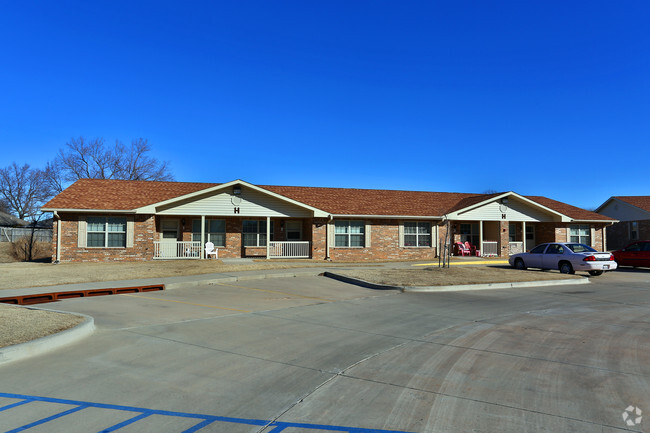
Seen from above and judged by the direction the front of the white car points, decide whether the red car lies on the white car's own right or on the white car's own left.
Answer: on the white car's own right

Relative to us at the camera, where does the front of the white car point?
facing away from the viewer and to the left of the viewer

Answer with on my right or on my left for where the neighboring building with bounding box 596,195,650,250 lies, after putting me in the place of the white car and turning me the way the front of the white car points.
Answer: on my right

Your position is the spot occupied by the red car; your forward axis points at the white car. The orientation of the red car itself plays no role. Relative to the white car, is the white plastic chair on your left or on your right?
right

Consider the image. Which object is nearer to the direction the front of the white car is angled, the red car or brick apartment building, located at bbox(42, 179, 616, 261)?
the brick apartment building
